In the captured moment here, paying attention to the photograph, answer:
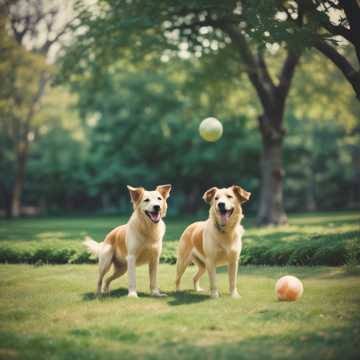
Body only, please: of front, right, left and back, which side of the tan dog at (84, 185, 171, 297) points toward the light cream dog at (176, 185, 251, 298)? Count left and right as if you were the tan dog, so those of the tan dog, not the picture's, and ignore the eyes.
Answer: front

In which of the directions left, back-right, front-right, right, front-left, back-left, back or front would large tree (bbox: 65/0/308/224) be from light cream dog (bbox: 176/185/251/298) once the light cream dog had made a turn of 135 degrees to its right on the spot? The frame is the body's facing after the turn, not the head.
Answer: right

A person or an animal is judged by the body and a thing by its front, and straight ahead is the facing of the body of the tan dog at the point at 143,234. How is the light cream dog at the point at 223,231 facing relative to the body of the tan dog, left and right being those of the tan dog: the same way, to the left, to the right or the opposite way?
the same way

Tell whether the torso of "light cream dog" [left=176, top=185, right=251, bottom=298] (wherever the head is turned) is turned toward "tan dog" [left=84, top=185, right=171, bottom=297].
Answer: no

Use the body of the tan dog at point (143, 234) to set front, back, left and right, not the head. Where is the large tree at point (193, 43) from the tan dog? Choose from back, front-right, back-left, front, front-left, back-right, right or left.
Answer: back-left

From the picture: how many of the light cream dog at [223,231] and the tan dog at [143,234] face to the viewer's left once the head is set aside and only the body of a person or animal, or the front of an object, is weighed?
0

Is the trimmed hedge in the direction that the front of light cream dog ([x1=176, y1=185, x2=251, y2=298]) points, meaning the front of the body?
no

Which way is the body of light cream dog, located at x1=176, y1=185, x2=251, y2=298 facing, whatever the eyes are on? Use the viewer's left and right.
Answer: facing the viewer and to the right of the viewer
